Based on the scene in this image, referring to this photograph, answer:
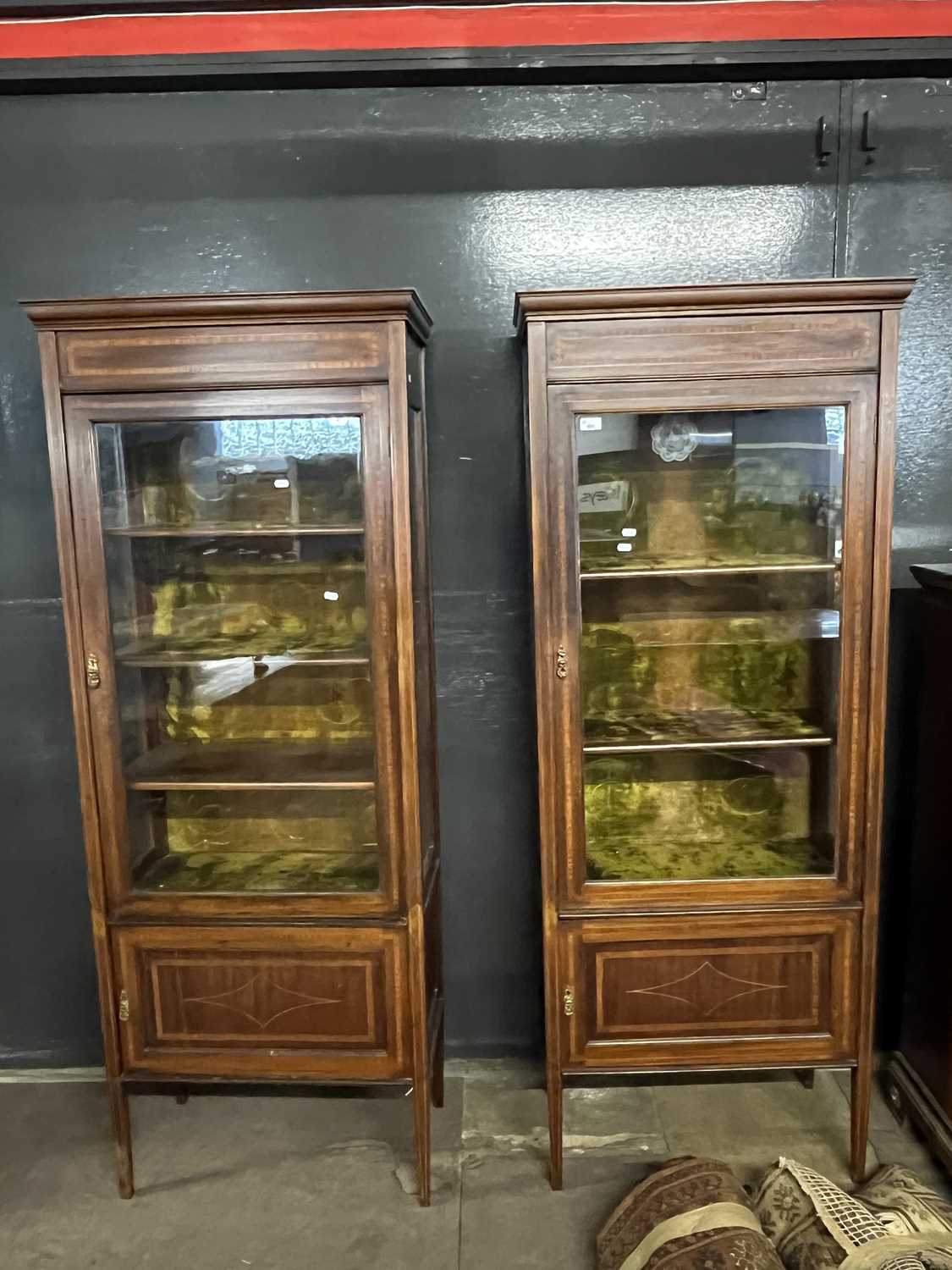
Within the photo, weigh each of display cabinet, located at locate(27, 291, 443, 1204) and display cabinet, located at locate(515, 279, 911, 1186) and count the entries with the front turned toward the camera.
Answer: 2

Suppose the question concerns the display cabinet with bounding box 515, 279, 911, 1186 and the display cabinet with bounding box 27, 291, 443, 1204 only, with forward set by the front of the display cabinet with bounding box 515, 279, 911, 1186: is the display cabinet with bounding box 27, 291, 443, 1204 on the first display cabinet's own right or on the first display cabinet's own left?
on the first display cabinet's own right

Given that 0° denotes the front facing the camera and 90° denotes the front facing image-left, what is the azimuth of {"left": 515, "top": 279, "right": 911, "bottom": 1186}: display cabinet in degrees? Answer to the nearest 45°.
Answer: approximately 0°

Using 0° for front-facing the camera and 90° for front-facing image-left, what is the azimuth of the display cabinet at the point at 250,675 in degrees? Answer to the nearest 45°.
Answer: approximately 0°

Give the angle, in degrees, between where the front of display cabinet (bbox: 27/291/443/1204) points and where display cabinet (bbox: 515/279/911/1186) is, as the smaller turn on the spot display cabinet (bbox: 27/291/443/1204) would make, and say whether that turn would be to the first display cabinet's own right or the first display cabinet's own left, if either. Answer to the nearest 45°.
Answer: approximately 90° to the first display cabinet's own left
